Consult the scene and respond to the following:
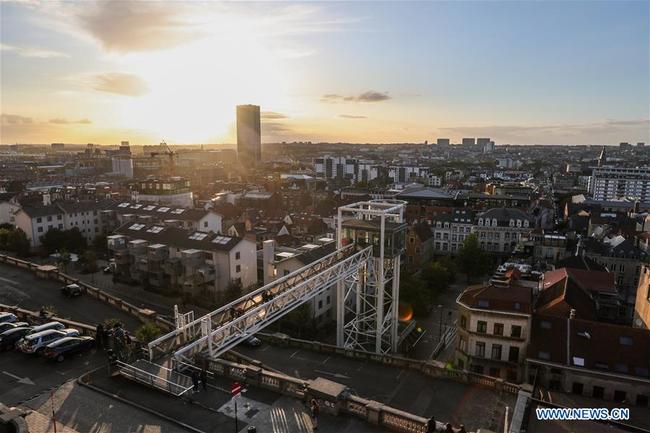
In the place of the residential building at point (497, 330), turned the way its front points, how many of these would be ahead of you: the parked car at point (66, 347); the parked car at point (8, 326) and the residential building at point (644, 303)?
2

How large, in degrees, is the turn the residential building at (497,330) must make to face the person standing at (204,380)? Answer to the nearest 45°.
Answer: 0° — it already faces them

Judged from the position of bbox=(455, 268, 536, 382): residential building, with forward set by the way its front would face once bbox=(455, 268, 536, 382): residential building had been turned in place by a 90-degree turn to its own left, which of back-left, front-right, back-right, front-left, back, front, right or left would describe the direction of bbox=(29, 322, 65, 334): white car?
back

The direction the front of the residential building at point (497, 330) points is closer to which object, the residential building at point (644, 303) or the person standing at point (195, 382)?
the person standing

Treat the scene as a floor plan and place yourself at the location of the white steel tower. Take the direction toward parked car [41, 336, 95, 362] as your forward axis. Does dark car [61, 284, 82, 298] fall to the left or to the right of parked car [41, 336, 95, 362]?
right

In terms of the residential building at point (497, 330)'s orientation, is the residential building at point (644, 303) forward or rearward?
rearward

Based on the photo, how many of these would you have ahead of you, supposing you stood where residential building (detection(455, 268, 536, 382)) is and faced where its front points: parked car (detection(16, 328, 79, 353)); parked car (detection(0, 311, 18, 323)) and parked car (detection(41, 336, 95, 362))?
3

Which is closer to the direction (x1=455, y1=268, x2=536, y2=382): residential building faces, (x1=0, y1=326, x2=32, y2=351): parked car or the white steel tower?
the parked car

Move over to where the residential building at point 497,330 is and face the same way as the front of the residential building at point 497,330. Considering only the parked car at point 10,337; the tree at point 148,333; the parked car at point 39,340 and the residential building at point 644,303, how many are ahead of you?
3

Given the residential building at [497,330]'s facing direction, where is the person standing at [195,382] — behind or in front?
in front

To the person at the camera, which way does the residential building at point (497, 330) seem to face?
facing the viewer and to the left of the viewer

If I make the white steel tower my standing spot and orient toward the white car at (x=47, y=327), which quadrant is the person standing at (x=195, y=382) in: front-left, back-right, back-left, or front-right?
front-left

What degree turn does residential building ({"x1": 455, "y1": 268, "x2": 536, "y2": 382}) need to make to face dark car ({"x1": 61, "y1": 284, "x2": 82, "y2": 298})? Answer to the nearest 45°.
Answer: approximately 45° to its right
